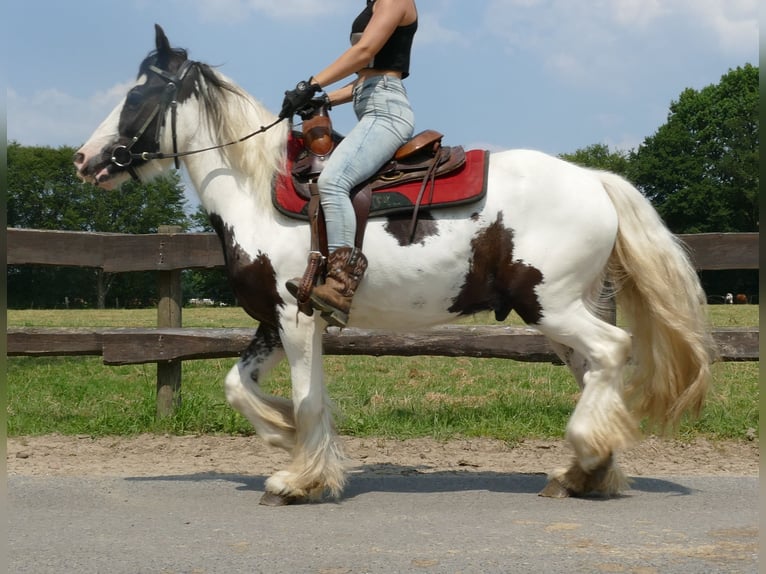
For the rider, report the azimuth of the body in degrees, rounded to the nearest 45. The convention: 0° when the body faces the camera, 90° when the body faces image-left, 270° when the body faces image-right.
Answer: approximately 90°

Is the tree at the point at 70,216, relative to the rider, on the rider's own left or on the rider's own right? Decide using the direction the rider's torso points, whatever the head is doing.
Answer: on the rider's own right

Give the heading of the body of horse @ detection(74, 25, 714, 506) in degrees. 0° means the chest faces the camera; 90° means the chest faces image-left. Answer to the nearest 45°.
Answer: approximately 90°

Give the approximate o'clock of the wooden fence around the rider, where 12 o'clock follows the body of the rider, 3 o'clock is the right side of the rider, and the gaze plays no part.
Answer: The wooden fence is roughly at 2 o'clock from the rider.

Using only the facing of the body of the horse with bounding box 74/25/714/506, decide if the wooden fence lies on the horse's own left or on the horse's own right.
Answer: on the horse's own right
